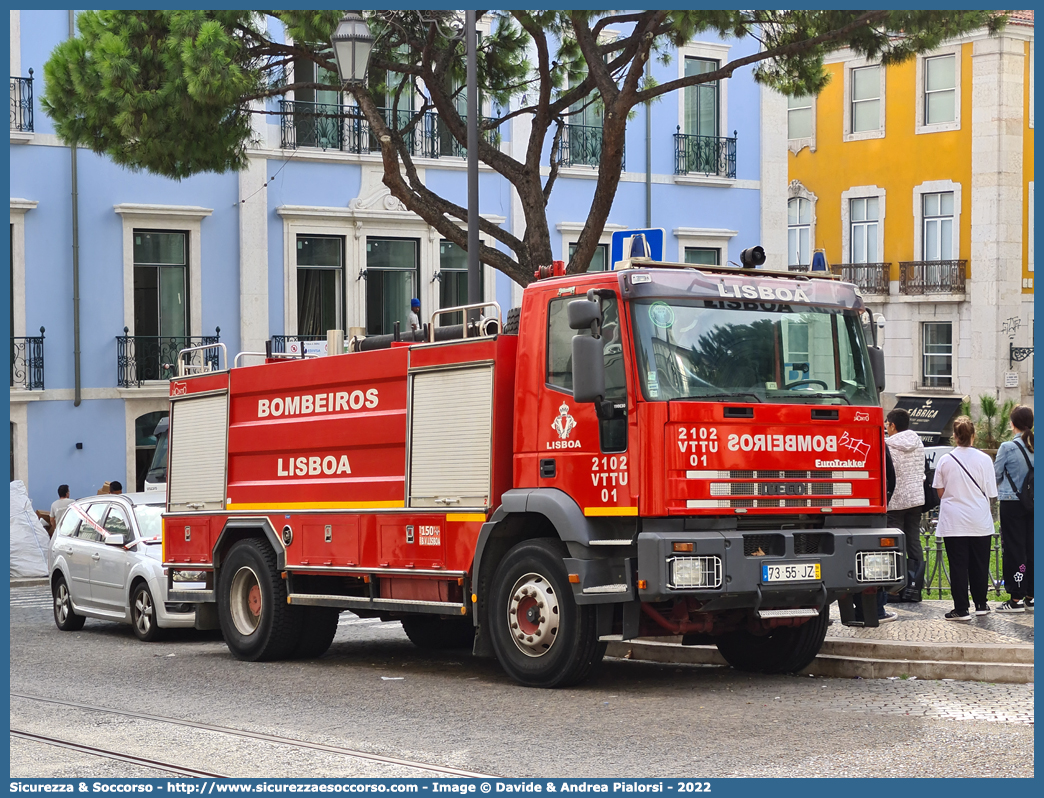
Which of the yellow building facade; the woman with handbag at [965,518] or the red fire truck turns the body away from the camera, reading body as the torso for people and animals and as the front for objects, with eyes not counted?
the woman with handbag

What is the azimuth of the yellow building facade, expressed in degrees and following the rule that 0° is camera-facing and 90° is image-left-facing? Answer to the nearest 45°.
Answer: approximately 45°

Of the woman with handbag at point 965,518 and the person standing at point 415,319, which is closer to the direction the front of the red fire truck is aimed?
the woman with handbag

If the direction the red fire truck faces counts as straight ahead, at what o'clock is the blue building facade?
The blue building facade is roughly at 7 o'clock from the red fire truck.

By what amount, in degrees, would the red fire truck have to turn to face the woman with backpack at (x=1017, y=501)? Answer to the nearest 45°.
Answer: approximately 90° to its left

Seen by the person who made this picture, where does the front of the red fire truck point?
facing the viewer and to the right of the viewer

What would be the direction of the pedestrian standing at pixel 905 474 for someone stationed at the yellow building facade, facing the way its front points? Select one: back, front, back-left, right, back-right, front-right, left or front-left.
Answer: front-left

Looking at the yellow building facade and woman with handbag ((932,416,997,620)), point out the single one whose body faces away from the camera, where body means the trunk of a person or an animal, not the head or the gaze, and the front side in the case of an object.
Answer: the woman with handbag

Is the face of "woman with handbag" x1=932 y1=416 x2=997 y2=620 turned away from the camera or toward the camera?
away from the camera

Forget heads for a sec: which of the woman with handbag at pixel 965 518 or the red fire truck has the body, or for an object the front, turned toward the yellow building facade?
the woman with handbag

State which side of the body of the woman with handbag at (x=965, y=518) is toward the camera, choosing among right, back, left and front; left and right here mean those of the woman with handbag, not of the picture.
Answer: back

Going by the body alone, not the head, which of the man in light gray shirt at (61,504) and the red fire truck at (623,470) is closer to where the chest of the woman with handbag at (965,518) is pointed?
the man in light gray shirt

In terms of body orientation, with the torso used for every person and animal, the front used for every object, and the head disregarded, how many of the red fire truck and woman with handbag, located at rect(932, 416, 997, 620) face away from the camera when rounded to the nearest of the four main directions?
1

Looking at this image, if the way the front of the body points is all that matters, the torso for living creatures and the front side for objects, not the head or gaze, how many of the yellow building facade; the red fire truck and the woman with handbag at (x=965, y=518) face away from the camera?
1
